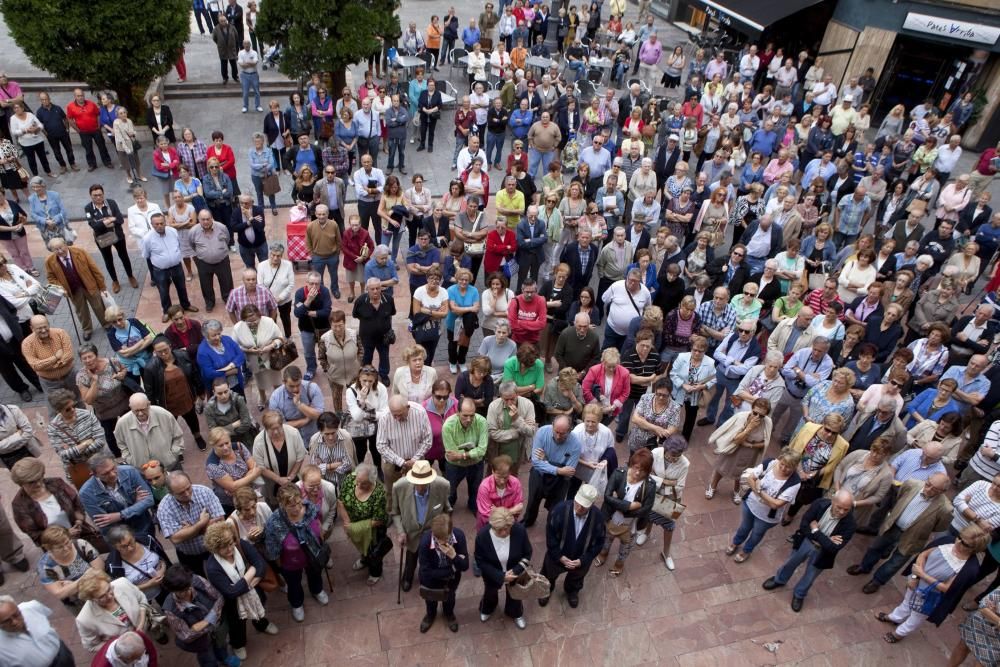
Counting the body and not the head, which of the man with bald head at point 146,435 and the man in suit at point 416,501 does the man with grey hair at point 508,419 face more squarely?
the man in suit

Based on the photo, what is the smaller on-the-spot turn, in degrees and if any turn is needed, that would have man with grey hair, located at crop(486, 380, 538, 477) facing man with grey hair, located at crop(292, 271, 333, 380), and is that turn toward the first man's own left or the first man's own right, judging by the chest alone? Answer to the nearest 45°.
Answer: approximately 135° to the first man's own right

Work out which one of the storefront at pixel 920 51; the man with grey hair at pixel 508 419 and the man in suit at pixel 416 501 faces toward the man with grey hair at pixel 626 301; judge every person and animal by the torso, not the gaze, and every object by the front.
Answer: the storefront

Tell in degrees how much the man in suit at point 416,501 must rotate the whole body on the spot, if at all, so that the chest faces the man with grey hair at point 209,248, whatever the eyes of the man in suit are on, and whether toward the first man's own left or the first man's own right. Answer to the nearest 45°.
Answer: approximately 135° to the first man's own right

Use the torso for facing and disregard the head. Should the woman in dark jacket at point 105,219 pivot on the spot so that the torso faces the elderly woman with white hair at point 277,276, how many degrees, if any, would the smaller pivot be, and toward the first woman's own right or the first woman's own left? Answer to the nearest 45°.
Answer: approximately 45° to the first woman's own left

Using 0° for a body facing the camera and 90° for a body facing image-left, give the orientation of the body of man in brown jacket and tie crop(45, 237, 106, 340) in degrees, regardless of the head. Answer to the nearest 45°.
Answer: approximately 0°

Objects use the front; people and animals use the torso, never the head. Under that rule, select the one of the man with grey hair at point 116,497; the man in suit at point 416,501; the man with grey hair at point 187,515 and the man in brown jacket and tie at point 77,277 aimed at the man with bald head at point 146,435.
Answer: the man in brown jacket and tie at point 77,277

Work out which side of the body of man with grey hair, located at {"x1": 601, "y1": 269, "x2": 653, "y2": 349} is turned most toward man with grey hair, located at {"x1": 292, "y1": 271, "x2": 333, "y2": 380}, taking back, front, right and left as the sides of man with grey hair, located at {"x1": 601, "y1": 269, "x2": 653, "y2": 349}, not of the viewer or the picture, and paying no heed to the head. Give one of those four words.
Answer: right
